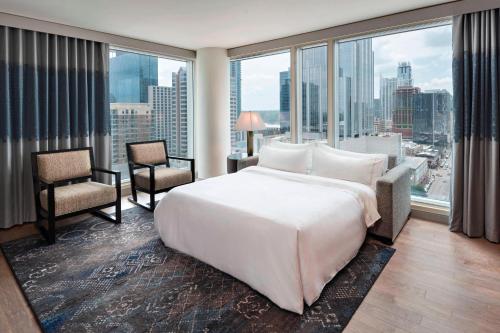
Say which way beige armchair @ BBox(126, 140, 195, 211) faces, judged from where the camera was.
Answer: facing the viewer and to the right of the viewer

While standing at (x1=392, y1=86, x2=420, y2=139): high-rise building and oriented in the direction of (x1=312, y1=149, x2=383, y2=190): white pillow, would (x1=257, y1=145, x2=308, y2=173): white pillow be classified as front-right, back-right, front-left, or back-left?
front-right

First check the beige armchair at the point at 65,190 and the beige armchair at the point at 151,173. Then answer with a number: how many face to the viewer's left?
0

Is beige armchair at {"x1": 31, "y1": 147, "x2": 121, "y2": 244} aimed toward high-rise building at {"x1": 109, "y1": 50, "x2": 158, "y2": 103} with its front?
no

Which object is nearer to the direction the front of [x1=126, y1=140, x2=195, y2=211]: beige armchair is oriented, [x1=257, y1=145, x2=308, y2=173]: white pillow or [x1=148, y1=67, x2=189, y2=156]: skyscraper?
the white pillow

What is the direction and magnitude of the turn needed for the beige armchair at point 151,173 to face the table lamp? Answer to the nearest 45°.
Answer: approximately 45° to its left

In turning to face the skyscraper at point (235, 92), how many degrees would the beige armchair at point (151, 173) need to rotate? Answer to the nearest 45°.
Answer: approximately 90° to its left

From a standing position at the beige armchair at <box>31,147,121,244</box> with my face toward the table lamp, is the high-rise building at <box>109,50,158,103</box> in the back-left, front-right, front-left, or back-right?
front-left

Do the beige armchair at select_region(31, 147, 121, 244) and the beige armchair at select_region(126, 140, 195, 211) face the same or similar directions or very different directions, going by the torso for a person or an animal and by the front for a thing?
same or similar directions
